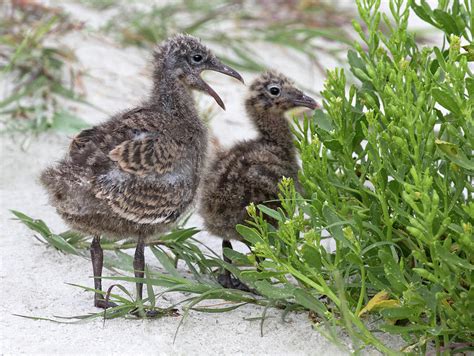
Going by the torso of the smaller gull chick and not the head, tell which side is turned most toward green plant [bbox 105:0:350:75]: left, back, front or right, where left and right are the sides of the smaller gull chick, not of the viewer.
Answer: left

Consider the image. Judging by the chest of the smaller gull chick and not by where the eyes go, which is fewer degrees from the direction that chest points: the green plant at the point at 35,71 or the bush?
the bush

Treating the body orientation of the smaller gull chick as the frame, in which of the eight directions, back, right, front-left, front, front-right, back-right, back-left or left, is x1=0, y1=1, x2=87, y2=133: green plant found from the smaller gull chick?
back-left

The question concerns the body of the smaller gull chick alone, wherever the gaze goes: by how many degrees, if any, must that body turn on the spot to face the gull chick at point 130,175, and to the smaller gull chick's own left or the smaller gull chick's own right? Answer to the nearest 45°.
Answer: approximately 135° to the smaller gull chick's own right

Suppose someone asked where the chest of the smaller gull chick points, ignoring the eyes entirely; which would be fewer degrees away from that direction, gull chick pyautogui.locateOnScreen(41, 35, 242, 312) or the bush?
the bush

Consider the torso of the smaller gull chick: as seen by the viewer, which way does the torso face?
to the viewer's right
